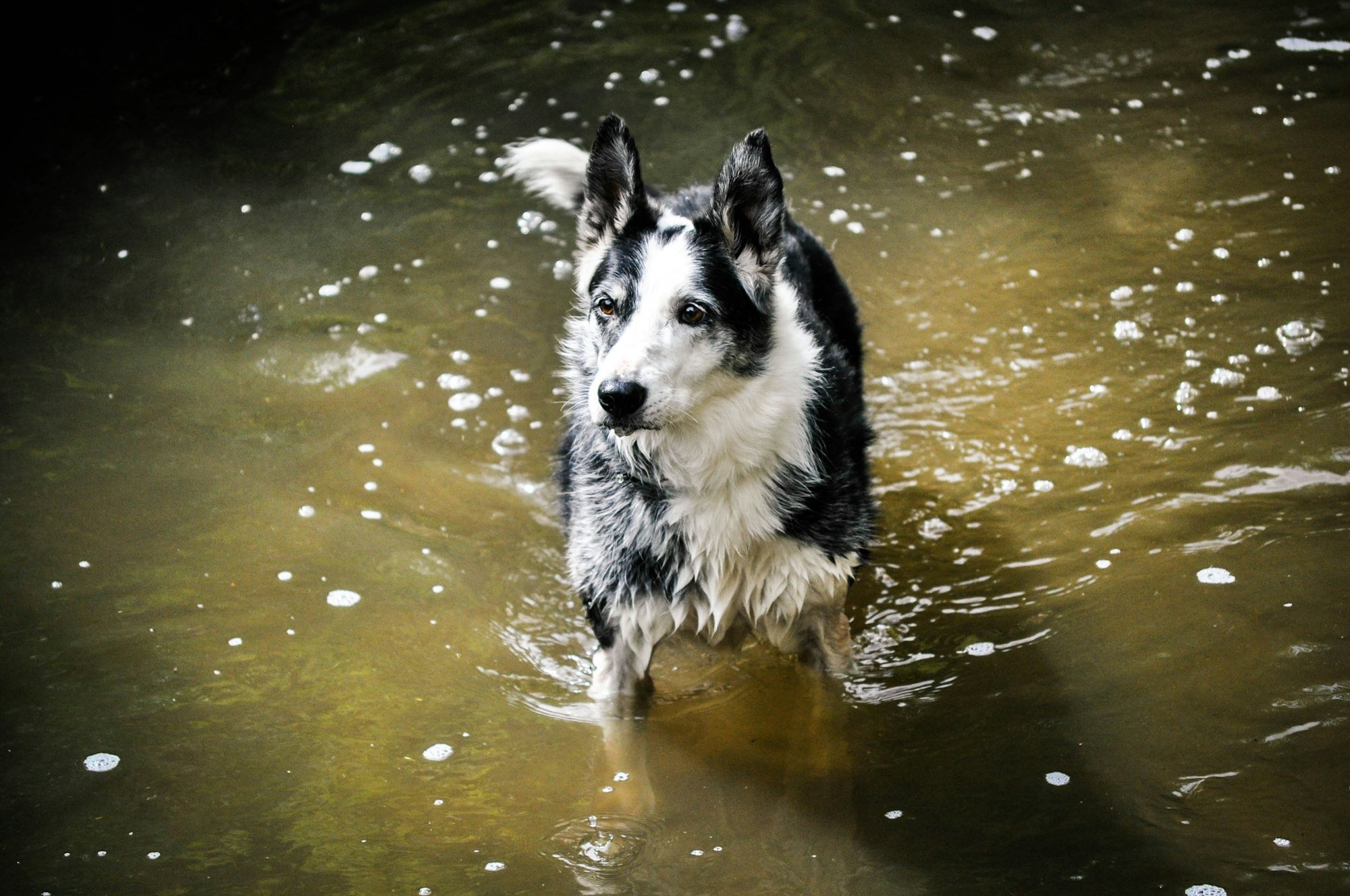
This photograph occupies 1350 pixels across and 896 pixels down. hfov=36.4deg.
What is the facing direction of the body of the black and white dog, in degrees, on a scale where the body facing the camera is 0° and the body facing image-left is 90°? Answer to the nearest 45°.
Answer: approximately 0°

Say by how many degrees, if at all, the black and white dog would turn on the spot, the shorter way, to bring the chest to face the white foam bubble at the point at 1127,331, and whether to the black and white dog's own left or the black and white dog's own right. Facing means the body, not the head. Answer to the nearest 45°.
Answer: approximately 135° to the black and white dog's own left

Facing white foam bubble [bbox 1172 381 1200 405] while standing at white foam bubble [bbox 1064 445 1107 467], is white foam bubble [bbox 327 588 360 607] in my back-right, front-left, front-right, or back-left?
back-left

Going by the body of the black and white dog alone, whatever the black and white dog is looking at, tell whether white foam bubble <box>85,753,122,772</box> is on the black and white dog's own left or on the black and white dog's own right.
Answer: on the black and white dog's own right

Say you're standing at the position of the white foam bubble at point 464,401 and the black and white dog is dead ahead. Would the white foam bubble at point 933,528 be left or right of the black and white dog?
left

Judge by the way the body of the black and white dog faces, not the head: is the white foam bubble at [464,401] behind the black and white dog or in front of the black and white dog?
behind

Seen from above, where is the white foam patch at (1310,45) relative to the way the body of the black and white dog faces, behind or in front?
behind
